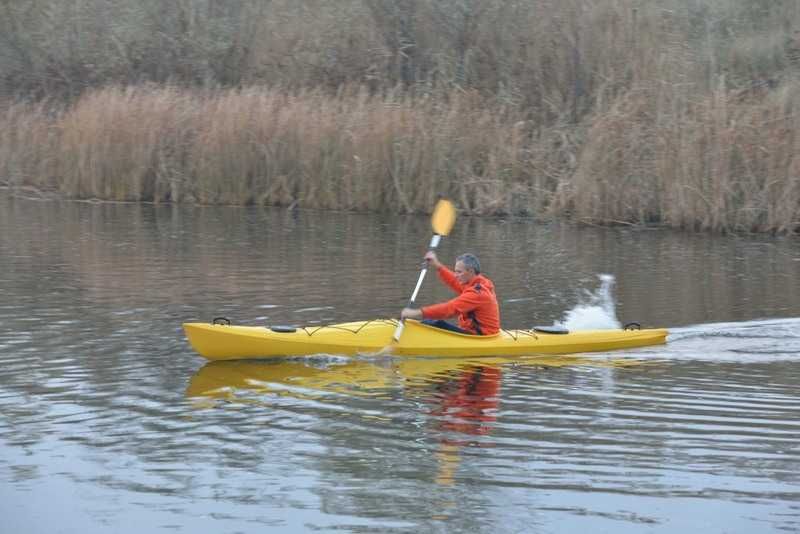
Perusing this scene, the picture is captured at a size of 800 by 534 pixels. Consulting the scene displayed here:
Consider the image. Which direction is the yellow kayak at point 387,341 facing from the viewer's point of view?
to the viewer's left

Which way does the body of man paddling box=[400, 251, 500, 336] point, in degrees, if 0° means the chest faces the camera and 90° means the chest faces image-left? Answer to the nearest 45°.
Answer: approximately 90°
